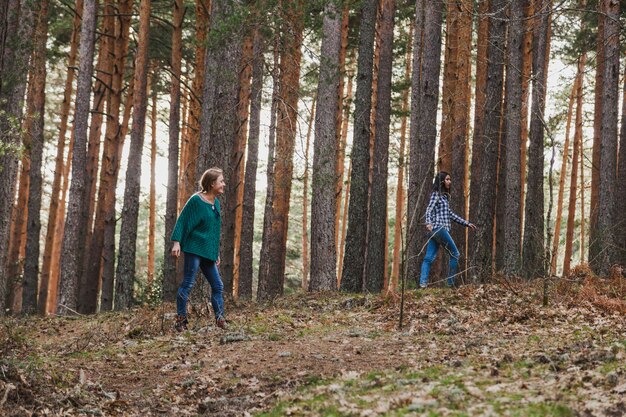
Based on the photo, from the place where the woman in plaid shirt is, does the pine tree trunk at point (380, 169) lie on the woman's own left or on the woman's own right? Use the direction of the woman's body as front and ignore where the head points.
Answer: on the woman's own left

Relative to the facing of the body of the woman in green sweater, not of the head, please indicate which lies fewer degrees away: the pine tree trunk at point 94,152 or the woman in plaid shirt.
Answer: the woman in plaid shirt

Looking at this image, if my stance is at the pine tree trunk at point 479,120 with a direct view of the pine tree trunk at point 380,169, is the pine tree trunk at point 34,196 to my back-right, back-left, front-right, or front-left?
front-right

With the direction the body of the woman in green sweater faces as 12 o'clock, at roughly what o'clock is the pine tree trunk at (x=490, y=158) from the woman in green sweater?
The pine tree trunk is roughly at 9 o'clock from the woman in green sweater.

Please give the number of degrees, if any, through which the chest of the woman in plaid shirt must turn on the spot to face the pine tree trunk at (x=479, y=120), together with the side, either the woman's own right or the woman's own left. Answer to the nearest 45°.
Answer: approximately 90° to the woman's own left

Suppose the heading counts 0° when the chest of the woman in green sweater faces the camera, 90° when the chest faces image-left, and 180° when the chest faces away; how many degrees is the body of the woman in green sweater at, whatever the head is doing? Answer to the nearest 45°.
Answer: approximately 315°

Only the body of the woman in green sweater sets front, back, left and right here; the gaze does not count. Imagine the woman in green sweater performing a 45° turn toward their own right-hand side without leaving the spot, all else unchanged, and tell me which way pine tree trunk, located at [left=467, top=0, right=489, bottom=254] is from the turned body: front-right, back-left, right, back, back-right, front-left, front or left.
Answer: back-left

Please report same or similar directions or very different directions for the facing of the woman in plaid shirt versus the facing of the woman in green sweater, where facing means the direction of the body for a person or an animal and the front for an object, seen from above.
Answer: same or similar directions
